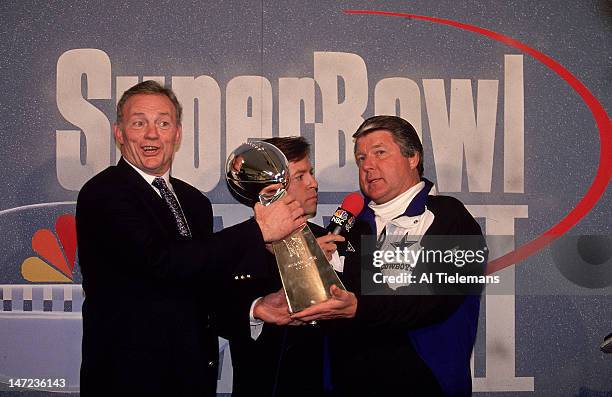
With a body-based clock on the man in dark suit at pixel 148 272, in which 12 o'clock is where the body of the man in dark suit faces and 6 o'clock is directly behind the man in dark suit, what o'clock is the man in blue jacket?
The man in blue jacket is roughly at 10 o'clock from the man in dark suit.

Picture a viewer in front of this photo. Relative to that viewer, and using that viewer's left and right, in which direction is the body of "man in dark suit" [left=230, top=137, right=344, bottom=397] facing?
facing the viewer and to the right of the viewer

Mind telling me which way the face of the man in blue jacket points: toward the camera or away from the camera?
toward the camera

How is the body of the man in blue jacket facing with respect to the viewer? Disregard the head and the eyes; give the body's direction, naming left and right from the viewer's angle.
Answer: facing the viewer and to the left of the viewer

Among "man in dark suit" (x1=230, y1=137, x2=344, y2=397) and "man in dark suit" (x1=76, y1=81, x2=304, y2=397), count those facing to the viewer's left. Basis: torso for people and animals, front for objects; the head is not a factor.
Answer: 0

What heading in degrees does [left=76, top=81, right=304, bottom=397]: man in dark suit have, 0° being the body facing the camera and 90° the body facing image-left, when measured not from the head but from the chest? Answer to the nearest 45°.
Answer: approximately 315°

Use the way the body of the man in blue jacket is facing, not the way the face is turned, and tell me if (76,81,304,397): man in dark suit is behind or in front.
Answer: in front

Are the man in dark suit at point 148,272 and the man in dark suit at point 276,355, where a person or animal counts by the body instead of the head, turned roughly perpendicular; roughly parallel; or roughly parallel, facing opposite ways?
roughly parallel
